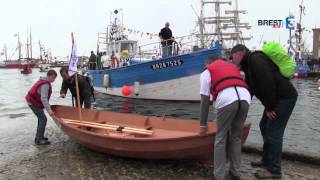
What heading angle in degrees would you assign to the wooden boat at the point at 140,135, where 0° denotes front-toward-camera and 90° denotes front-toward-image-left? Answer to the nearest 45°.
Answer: approximately 90°

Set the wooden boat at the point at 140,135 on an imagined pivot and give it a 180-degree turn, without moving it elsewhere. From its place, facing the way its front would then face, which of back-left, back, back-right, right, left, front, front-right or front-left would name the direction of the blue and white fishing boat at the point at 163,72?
left

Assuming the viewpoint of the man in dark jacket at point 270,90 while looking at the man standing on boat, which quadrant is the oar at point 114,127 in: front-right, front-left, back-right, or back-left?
front-left

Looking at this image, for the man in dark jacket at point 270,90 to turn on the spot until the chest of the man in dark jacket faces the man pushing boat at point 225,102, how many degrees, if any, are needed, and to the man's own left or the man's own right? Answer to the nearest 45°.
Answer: approximately 45° to the man's own left

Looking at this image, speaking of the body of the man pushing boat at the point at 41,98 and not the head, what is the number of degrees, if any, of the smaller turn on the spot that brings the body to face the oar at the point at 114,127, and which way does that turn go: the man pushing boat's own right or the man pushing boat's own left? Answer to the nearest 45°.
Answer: approximately 45° to the man pushing boat's own right

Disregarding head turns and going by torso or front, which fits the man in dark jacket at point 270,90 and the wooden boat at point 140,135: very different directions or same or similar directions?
same or similar directions

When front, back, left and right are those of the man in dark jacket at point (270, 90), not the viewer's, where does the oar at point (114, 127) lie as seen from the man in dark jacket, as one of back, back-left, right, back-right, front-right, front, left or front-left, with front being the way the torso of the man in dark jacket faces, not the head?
front-right

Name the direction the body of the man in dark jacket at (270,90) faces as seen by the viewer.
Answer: to the viewer's left

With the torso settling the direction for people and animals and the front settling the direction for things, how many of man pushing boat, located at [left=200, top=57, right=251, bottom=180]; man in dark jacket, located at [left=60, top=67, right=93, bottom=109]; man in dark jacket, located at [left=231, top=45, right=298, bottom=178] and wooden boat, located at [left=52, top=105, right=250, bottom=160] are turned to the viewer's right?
0

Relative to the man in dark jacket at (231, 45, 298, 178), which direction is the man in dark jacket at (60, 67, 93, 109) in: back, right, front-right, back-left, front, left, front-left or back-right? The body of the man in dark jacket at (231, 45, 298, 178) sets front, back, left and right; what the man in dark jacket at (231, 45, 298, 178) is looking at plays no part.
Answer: front-right

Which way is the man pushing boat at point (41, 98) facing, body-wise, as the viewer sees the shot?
to the viewer's right
